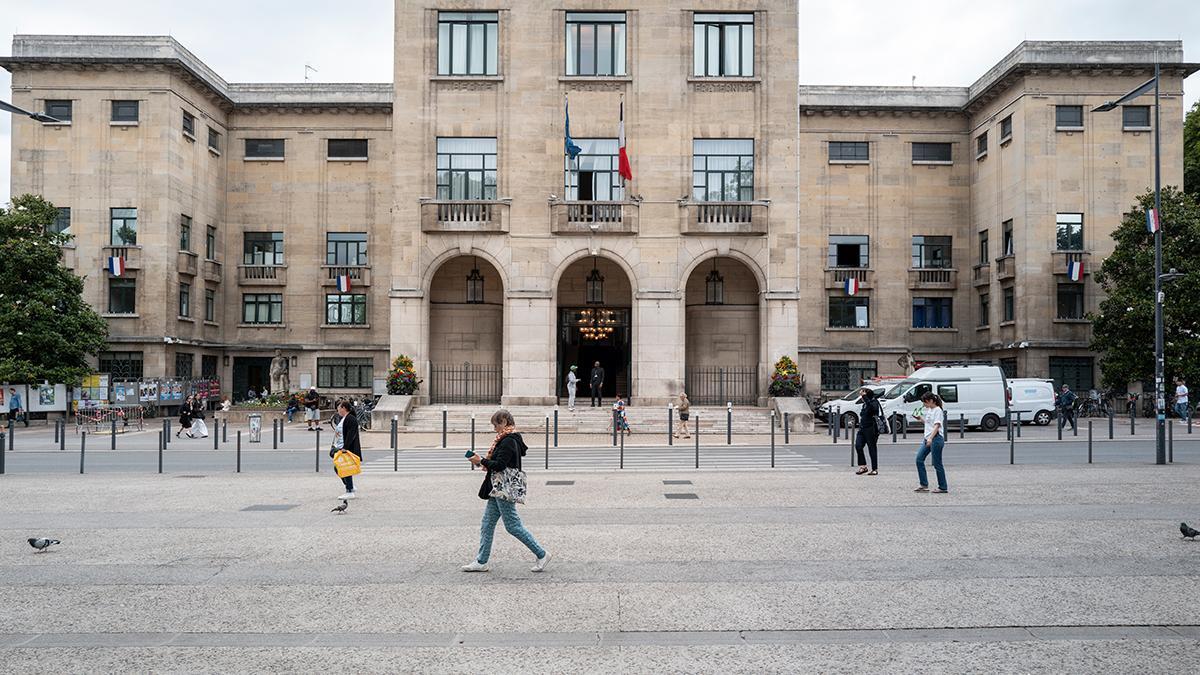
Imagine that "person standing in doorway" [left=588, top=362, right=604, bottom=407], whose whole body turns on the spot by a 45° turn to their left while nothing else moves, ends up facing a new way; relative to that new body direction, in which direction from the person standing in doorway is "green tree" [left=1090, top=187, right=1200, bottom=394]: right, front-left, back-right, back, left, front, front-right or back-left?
front-left

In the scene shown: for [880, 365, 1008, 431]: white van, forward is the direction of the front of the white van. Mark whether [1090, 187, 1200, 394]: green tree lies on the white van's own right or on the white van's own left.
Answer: on the white van's own right

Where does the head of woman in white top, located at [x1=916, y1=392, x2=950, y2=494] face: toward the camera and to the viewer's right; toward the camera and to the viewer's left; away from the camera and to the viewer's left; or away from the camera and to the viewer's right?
toward the camera and to the viewer's left

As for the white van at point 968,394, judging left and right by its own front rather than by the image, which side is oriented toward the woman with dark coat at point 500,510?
left

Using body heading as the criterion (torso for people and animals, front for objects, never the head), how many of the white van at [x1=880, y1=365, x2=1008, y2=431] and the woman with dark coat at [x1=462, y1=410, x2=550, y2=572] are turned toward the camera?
0

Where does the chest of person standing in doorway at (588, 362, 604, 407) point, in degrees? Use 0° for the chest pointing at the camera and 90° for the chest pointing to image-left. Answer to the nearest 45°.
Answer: approximately 0°

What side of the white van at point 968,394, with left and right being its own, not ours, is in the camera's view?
left

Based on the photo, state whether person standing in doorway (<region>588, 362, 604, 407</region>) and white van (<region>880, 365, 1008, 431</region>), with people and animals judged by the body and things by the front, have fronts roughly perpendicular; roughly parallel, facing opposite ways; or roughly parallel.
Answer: roughly perpendicular
